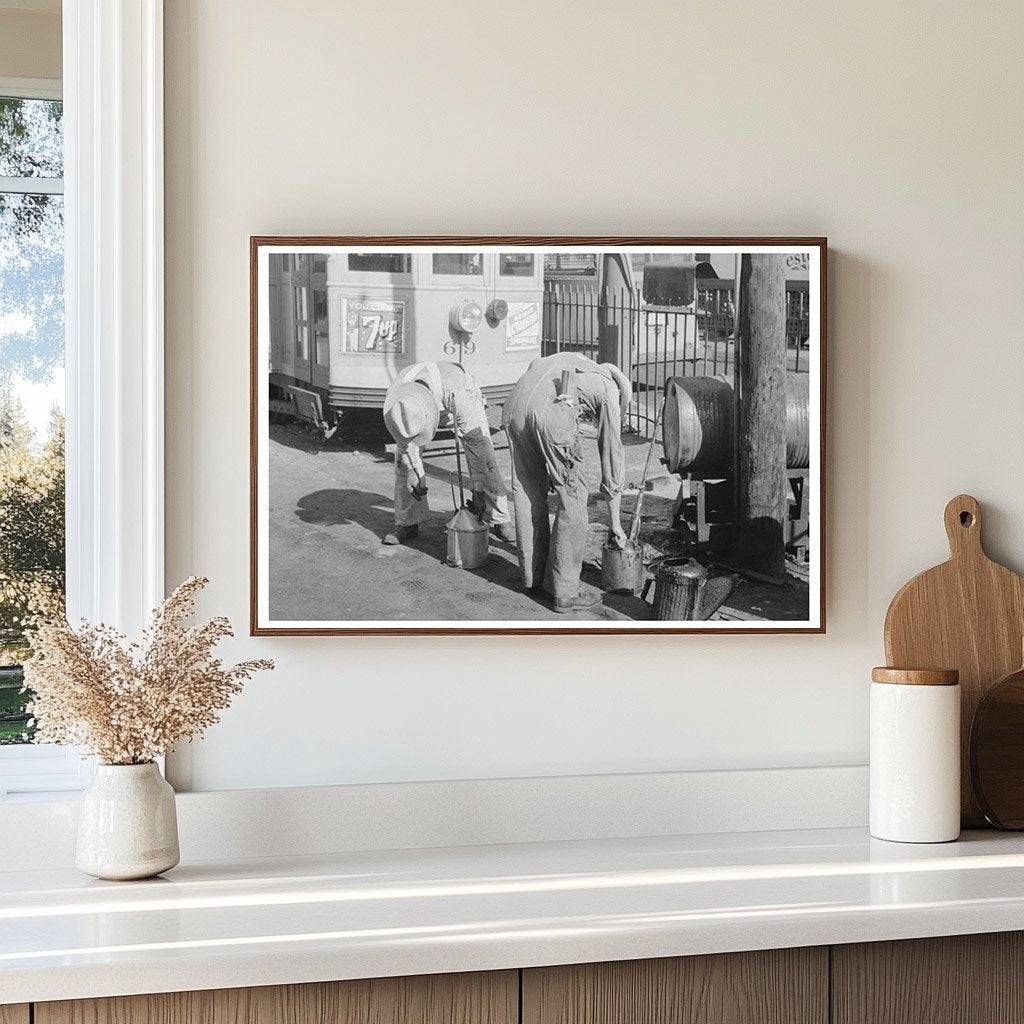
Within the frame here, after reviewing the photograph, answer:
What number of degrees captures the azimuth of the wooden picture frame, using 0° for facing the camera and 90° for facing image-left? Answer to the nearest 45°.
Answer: approximately 0°
